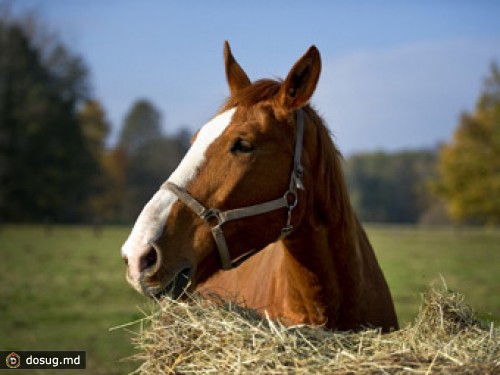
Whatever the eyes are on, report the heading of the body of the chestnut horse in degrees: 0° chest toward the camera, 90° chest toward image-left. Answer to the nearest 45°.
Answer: approximately 45°

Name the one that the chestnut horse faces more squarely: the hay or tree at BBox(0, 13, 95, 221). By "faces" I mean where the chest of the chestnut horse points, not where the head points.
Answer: the hay

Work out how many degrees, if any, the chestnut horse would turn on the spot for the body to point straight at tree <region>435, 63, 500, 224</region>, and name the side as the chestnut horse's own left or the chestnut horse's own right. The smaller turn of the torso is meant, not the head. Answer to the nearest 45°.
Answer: approximately 135° to the chestnut horse's own right

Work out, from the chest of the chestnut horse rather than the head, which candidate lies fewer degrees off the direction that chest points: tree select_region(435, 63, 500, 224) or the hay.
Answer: the hay

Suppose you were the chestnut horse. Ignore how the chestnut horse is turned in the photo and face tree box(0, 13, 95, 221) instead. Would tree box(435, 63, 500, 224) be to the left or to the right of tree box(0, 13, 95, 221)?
right

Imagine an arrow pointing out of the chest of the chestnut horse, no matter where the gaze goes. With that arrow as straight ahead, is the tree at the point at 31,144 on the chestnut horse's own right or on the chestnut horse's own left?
on the chestnut horse's own right
